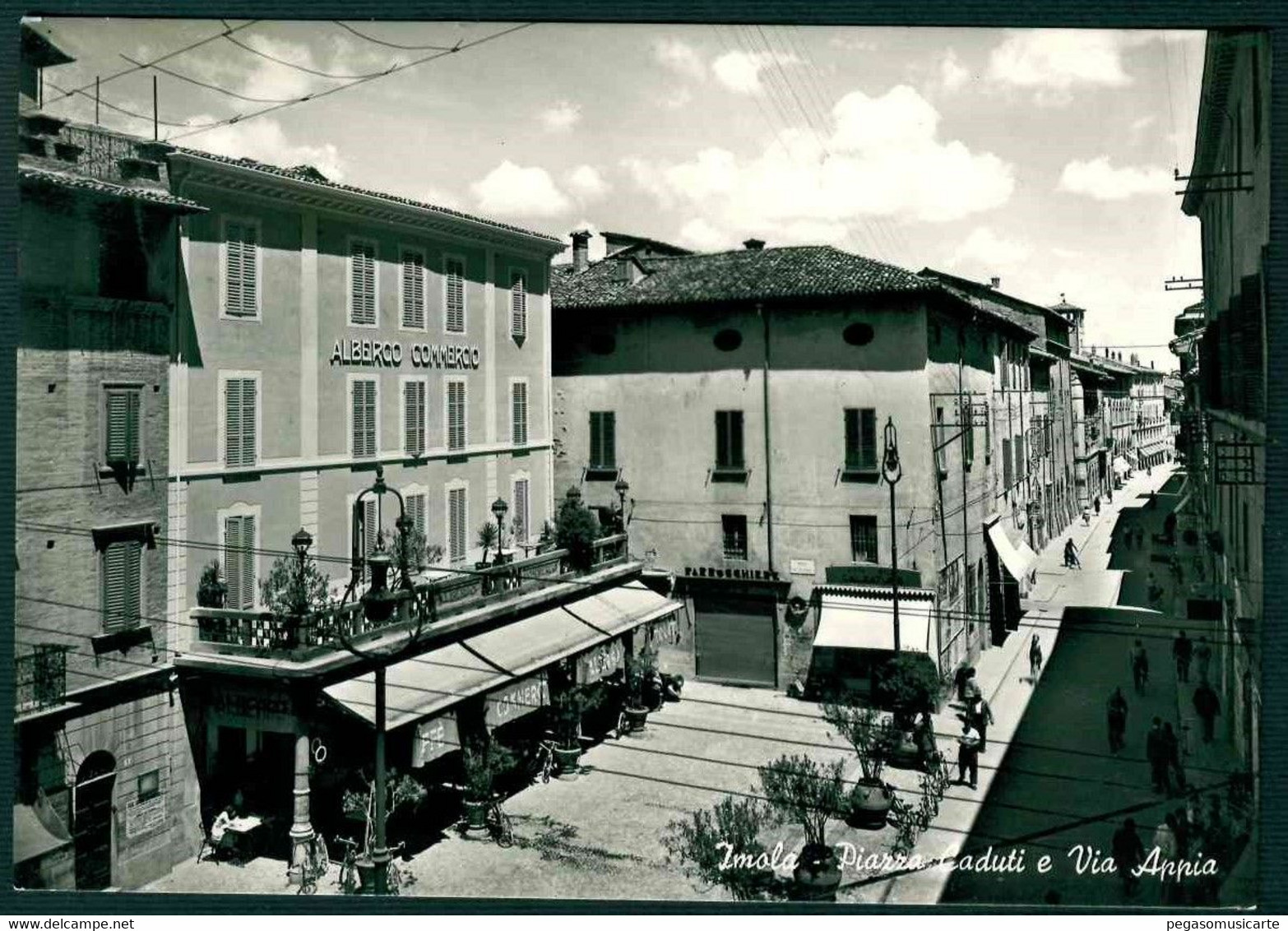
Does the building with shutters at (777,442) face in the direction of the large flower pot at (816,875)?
yes

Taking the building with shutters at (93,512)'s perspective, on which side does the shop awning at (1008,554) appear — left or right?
on its left

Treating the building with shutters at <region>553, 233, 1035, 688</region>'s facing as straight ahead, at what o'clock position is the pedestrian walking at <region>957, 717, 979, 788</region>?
The pedestrian walking is roughly at 11 o'clock from the building with shutters.

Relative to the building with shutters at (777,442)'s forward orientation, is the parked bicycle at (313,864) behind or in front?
in front

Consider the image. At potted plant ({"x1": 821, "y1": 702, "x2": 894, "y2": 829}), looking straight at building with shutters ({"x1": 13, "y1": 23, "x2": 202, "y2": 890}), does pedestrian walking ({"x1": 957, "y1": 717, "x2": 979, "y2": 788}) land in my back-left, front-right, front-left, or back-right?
back-right

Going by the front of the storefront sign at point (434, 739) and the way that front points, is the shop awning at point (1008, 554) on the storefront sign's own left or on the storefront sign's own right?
on the storefront sign's own left

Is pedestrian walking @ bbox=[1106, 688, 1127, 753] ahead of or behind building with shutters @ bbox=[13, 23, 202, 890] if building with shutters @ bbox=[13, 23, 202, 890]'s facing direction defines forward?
ahead

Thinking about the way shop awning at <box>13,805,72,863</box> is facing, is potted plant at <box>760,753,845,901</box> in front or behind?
in front

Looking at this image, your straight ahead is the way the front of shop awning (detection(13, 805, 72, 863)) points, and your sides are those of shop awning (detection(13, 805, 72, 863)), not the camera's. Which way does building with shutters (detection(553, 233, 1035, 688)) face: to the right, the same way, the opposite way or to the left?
to the right

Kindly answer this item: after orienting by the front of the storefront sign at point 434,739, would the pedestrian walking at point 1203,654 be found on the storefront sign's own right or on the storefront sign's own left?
on the storefront sign's own left
